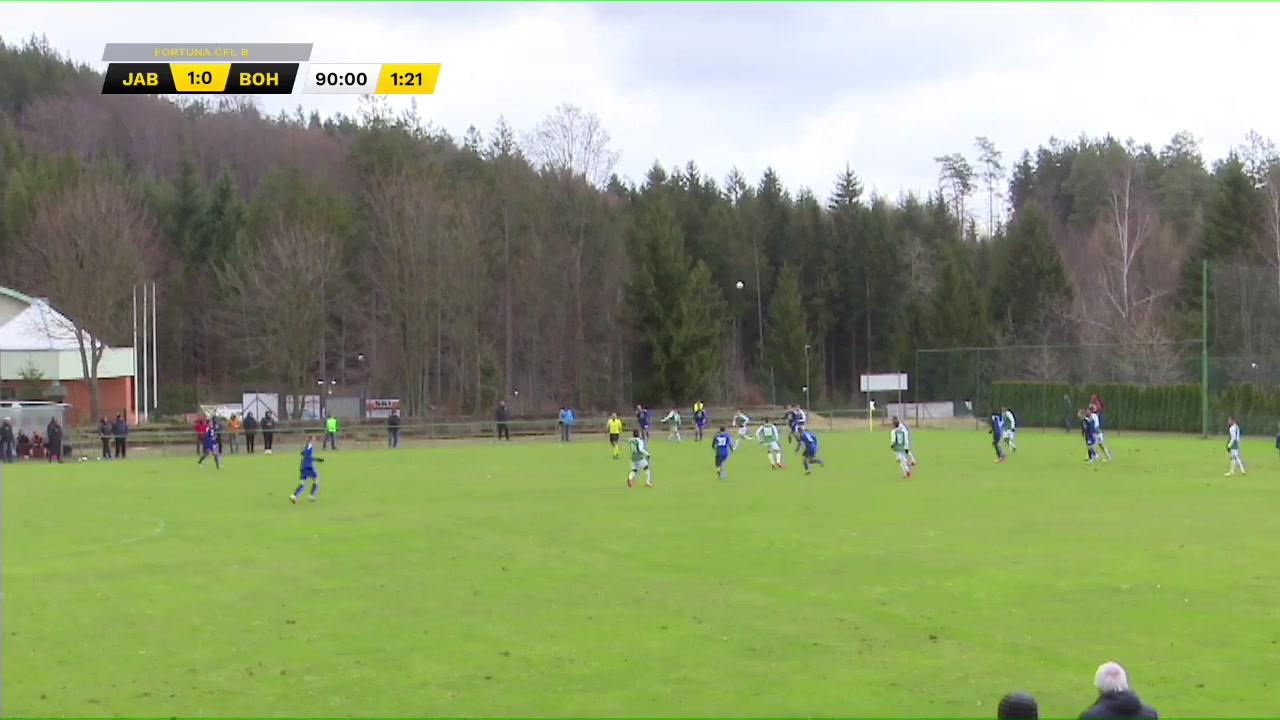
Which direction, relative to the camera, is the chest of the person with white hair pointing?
away from the camera

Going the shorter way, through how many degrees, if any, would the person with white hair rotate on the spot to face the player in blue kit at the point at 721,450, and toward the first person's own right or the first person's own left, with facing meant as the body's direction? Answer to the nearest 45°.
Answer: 0° — they already face them

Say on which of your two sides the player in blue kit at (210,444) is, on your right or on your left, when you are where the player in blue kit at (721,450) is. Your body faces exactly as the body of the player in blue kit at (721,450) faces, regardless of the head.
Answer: on your left

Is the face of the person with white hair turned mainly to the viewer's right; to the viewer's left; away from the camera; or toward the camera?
away from the camera

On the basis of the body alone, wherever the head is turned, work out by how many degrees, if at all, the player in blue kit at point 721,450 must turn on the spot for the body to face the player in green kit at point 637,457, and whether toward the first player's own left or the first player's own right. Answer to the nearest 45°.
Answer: approximately 135° to the first player's own left

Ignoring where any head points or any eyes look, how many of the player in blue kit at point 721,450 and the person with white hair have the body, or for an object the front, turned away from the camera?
2

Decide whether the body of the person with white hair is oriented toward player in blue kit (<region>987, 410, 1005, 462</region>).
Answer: yes

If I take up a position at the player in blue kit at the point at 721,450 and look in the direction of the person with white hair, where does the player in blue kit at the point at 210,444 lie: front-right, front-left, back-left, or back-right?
back-right

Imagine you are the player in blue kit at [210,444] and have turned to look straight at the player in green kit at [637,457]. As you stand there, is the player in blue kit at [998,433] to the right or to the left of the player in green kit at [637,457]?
left

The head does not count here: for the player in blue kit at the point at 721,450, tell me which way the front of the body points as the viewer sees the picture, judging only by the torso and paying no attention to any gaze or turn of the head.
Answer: away from the camera
